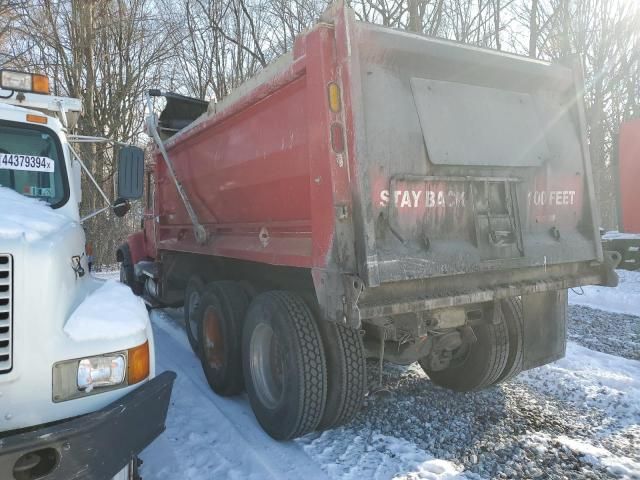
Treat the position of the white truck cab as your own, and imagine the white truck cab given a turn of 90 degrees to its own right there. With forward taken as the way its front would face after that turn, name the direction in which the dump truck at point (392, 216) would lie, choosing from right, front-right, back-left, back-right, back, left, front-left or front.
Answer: back

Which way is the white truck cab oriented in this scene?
toward the camera

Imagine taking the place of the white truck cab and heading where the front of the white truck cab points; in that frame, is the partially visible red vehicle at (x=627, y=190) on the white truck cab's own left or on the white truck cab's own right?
on the white truck cab's own left

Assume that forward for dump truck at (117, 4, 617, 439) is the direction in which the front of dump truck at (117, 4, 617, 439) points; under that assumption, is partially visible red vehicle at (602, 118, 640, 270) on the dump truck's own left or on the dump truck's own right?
on the dump truck's own right

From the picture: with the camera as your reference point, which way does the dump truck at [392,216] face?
facing away from the viewer and to the left of the viewer
